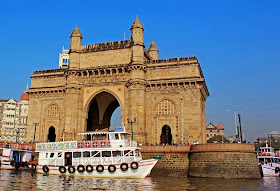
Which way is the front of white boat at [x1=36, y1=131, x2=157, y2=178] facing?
to the viewer's right

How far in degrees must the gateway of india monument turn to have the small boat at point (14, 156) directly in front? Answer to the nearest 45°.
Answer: approximately 45° to its right

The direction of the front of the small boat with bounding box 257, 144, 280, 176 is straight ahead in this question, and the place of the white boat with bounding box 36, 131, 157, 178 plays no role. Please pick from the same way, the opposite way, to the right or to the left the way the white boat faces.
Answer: the opposite way

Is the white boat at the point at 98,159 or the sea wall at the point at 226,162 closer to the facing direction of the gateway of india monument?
the white boat

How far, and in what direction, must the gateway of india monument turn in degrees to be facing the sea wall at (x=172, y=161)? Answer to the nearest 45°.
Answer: approximately 90° to its left

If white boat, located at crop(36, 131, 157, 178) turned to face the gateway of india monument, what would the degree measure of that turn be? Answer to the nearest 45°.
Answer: approximately 90° to its left

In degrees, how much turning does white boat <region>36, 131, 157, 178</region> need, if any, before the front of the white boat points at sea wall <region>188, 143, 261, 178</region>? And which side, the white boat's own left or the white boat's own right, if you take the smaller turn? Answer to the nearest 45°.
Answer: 0° — it already faces it

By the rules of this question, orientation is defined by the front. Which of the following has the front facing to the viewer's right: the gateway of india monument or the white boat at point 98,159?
the white boat
